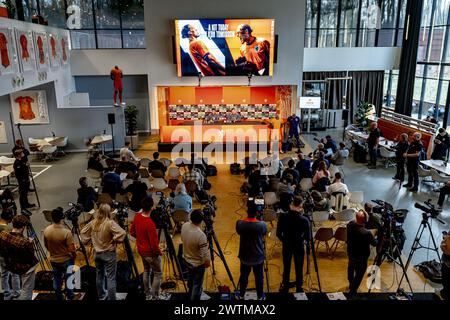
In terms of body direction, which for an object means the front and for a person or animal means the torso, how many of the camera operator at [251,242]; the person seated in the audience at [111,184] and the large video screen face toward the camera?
1

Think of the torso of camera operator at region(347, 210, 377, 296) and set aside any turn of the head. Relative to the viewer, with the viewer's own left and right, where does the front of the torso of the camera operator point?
facing away from the viewer and to the right of the viewer

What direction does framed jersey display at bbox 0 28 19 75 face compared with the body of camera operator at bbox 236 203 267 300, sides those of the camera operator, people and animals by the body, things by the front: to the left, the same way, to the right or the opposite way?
to the right

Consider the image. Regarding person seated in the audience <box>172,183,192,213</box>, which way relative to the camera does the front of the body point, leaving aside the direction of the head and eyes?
away from the camera

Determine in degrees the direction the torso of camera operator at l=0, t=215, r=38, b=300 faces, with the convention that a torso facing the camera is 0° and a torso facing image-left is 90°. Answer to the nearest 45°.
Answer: approximately 225°

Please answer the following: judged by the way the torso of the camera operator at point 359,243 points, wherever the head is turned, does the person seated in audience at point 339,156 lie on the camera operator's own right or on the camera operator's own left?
on the camera operator's own left

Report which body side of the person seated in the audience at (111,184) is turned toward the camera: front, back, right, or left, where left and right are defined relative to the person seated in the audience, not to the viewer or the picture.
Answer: back

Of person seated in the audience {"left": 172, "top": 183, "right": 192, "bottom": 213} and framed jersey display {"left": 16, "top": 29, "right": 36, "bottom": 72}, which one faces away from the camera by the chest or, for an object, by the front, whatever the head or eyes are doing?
the person seated in the audience

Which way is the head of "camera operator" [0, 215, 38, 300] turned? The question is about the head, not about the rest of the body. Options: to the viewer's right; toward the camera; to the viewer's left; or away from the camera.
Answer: away from the camera

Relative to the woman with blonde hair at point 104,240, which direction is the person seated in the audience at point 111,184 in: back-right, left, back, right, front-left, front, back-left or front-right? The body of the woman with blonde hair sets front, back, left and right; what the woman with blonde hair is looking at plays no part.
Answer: front

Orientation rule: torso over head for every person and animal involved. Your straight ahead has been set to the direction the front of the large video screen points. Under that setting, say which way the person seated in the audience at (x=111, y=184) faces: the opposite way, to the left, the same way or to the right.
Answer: the opposite way

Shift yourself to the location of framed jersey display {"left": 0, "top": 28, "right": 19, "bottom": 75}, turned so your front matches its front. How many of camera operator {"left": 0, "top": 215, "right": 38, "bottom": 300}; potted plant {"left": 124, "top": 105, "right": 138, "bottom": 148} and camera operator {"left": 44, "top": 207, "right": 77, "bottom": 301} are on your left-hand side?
1

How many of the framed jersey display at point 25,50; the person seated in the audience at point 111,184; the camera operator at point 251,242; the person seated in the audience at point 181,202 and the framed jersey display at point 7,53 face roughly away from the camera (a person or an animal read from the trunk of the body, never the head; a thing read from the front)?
3

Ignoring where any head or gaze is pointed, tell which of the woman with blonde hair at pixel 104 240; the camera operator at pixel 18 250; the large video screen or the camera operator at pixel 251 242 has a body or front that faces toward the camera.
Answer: the large video screen

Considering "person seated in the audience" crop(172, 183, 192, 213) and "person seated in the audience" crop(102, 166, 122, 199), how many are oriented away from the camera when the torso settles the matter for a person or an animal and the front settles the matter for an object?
2

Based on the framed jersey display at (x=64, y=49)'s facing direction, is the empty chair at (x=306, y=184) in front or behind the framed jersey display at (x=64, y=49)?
in front

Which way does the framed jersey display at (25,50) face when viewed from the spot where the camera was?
facing the viewer and to the right of the viewer

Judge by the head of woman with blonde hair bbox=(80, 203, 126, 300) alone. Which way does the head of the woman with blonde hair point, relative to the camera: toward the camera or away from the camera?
away from the camera

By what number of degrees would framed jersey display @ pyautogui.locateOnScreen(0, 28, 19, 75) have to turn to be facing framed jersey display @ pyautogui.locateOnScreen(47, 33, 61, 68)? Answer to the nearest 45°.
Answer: approximately 135° to its left

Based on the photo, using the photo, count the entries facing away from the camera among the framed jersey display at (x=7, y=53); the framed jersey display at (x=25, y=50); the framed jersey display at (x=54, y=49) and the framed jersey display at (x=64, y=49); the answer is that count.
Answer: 0

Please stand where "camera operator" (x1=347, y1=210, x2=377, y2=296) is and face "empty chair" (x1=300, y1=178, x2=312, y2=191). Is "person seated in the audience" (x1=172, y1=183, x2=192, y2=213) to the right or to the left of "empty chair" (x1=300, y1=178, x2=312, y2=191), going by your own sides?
left

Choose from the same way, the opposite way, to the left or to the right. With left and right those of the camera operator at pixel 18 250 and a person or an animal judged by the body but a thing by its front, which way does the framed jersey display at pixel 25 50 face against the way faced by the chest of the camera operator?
to the right
